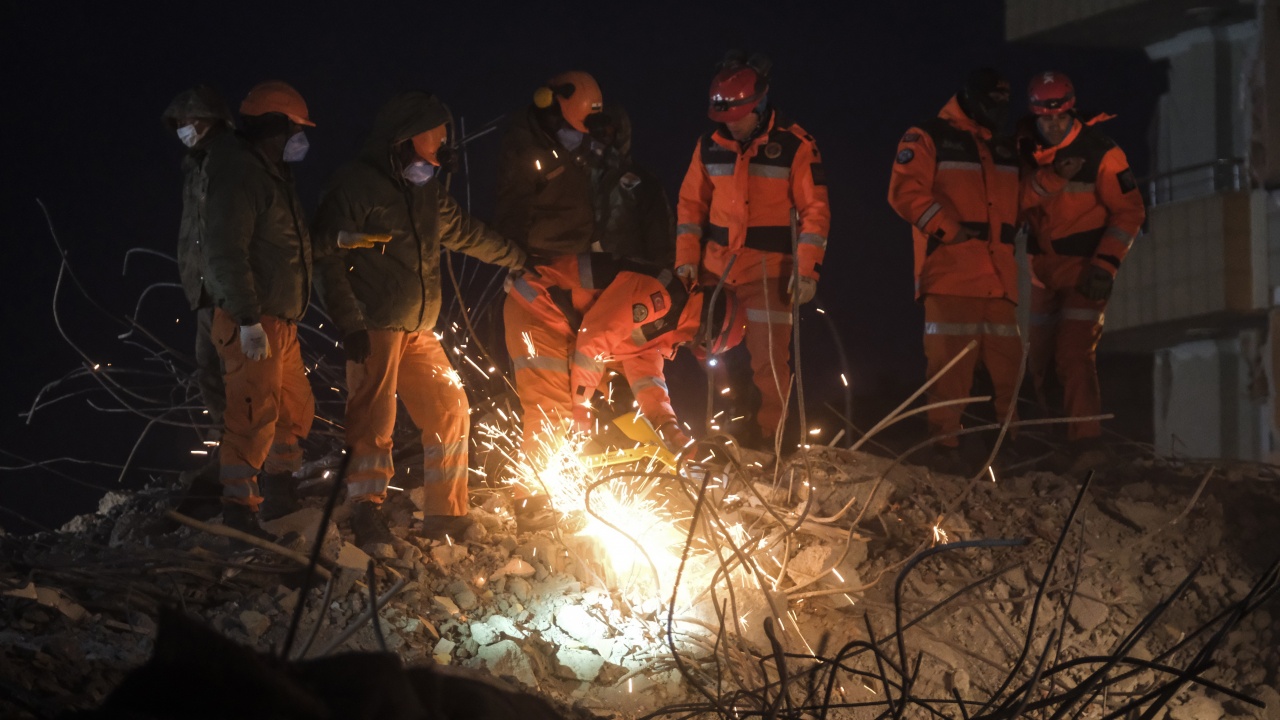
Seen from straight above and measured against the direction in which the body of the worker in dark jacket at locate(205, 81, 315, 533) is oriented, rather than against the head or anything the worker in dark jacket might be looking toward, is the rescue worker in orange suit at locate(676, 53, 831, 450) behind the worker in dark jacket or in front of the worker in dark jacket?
in front

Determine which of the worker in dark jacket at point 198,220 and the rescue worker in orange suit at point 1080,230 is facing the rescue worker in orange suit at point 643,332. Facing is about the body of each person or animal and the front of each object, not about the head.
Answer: the rescue worker in orange suit at point 1080,230

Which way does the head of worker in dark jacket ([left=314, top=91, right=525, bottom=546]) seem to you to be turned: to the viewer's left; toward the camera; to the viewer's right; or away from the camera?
to the viewer's right

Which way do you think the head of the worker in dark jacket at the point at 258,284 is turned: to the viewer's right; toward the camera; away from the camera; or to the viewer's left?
to the viewer's right

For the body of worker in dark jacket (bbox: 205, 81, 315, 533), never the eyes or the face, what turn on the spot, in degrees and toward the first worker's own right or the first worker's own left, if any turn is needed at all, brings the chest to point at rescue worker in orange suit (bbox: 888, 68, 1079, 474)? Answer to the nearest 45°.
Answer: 0° — they already face them

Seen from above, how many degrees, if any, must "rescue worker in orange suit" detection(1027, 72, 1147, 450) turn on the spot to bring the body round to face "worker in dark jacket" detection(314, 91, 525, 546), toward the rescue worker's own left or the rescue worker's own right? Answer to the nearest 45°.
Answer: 0° — they already face them

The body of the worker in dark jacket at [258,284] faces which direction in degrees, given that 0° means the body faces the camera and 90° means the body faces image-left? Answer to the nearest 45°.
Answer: approximately 270°

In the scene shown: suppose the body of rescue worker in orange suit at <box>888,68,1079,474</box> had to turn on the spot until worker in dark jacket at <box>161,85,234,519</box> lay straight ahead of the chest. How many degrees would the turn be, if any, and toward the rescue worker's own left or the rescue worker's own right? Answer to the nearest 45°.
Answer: approximately 90° to the rescue worker's own right

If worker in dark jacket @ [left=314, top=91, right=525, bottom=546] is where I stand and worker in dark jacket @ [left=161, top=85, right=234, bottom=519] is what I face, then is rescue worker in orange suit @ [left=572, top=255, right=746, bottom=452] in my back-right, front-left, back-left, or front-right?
back-right
